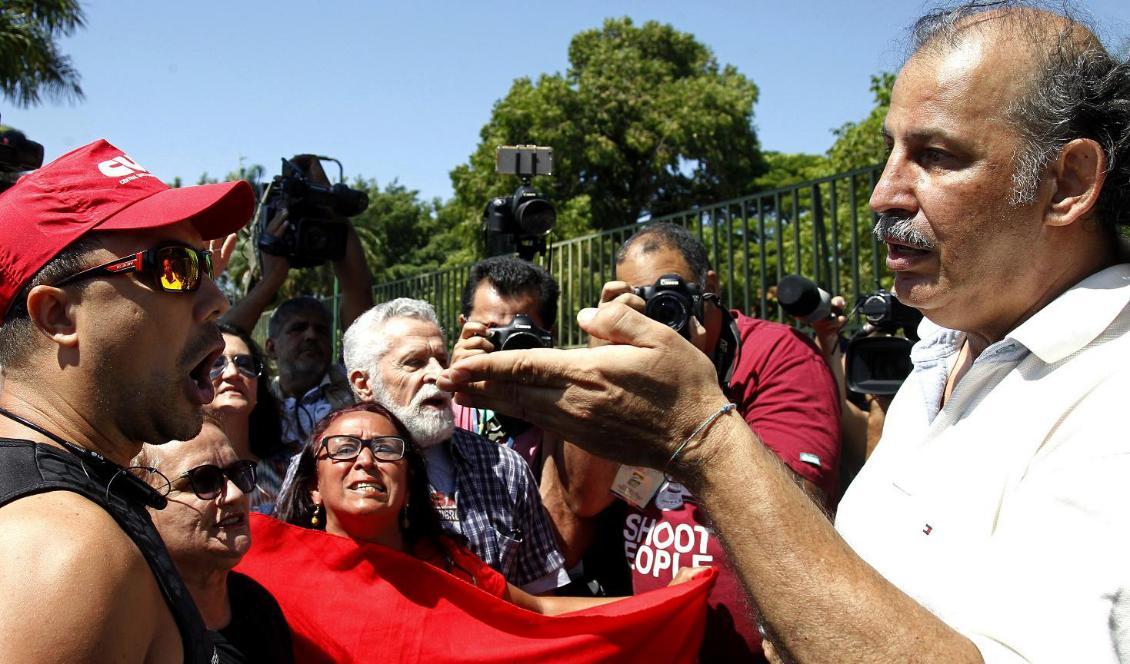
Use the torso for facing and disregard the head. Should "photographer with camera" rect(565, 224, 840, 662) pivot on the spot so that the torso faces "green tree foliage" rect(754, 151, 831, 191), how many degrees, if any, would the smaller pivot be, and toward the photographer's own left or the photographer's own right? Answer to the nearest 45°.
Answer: approximately 180°

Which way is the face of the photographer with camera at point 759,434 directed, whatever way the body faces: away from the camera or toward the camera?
toward the camera

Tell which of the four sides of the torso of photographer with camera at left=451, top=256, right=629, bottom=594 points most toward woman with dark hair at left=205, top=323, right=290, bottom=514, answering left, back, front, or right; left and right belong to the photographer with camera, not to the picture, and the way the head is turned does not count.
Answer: right

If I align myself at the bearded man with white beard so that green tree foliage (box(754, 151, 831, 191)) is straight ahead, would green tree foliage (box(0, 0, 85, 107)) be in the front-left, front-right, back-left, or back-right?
front-left

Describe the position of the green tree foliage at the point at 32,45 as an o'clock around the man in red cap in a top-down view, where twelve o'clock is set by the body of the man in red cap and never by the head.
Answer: The green tree foliage is roughly at 9 o'clock from the man in red cap.

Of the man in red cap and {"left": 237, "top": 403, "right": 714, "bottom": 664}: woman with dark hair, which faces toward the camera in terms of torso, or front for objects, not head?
the woman with dark hair

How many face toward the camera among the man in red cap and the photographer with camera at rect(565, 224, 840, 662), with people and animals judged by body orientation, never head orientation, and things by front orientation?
1

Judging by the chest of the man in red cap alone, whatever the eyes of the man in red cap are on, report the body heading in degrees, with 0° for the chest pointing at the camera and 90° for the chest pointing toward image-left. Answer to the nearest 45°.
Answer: approximately 270°

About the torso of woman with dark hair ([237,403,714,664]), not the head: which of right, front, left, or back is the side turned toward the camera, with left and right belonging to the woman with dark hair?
front

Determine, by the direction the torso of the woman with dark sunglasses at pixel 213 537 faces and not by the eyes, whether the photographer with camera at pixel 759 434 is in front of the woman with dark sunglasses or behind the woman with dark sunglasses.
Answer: in front

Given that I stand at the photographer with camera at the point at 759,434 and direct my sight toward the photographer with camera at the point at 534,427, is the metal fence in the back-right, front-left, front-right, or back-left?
front-right

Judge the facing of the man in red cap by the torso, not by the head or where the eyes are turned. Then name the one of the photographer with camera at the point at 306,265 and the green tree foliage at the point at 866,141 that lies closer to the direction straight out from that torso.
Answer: the green tree foliage

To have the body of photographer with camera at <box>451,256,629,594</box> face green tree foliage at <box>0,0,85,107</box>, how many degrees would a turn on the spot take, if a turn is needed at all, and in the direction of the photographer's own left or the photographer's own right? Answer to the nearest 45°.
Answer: approximately 135° to the photographer's own right

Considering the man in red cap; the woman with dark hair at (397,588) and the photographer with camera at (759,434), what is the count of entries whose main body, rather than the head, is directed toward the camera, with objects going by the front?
2

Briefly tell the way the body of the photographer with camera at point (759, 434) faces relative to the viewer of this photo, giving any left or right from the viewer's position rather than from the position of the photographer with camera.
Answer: facing the viewer

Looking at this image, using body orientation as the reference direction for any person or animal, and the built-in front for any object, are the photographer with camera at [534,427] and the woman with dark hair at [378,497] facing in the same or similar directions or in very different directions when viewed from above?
same or similar directions

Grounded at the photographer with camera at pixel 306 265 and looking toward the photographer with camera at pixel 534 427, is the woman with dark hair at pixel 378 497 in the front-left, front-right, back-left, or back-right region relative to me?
front-right

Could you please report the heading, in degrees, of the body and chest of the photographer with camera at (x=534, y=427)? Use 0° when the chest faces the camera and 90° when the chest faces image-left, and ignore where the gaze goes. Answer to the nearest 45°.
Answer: approximately 0°

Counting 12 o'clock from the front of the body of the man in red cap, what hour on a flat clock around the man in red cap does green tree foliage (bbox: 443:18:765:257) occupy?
The green tree foliage is roughly at 10 o'clock from the man in red cap.

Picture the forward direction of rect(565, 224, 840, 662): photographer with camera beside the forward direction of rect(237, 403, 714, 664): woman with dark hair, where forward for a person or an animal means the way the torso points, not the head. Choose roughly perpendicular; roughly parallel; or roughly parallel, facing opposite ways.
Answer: roughly parallel
